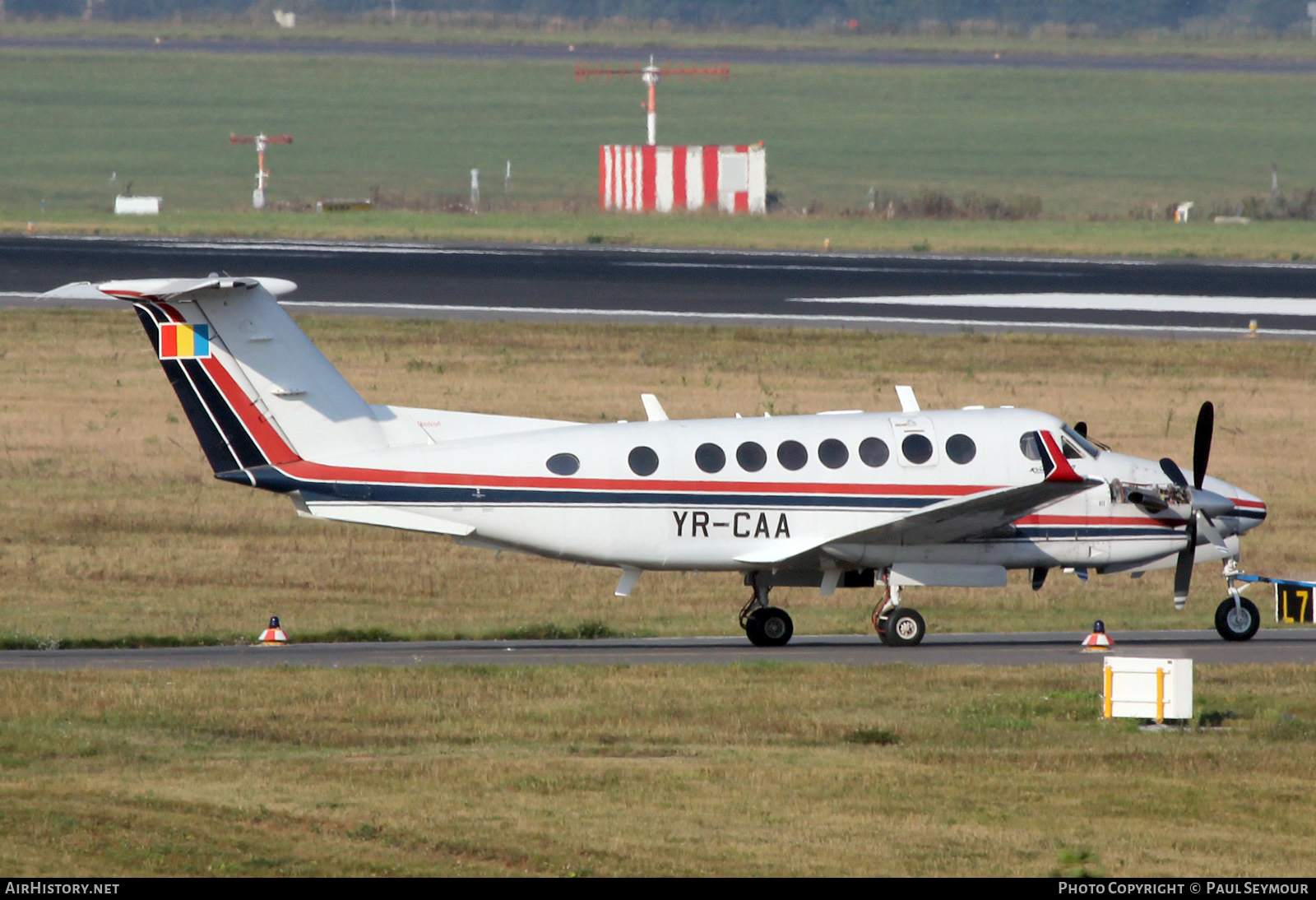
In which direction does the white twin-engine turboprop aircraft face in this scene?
to the viewer's right

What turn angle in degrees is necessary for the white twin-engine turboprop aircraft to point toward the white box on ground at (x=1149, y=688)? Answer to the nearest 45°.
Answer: approximately 45° to its right
